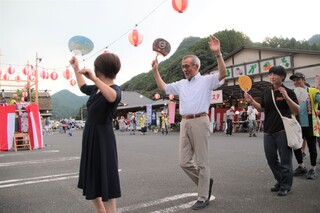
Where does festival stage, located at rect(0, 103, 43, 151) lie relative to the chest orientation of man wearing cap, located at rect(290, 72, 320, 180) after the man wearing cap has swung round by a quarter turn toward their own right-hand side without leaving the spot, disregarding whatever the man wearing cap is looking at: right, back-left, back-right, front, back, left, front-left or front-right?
front-left

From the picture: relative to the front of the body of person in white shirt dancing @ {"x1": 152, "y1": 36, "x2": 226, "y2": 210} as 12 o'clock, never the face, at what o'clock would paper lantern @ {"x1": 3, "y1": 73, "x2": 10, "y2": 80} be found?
The paper lantern is roughly at 3 o'clock from the person in white shirt dancing.

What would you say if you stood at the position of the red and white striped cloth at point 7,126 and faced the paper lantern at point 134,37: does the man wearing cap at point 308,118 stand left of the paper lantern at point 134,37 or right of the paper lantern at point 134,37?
right

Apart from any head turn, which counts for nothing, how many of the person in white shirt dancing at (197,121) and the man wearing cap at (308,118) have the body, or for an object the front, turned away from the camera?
0

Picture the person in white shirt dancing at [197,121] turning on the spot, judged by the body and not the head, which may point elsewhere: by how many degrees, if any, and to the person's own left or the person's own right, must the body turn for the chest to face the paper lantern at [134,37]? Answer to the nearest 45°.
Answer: approximately 135° to the person's own right

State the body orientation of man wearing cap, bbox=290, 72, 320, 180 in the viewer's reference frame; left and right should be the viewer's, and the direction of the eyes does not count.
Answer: facing the viewer and to the left of the viewer

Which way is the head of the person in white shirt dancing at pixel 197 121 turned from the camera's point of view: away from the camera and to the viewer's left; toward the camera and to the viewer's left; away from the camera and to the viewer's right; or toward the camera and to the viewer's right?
toward the camera and to the viewer's left

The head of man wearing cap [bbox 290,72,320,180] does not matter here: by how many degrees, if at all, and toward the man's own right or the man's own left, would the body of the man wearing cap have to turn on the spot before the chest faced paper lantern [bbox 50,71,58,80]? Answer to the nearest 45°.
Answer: approximately 90° to the man's own right

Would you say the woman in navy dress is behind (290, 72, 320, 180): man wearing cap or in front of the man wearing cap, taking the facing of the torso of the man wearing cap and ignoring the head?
in front

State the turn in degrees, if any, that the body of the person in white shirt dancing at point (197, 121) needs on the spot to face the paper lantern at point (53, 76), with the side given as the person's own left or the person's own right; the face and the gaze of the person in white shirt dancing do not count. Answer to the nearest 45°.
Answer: approximately 90° to the person's own right

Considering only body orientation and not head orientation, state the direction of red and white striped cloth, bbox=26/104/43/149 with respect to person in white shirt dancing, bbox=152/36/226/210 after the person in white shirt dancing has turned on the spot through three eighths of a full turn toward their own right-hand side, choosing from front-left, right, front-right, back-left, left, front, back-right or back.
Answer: front-left
